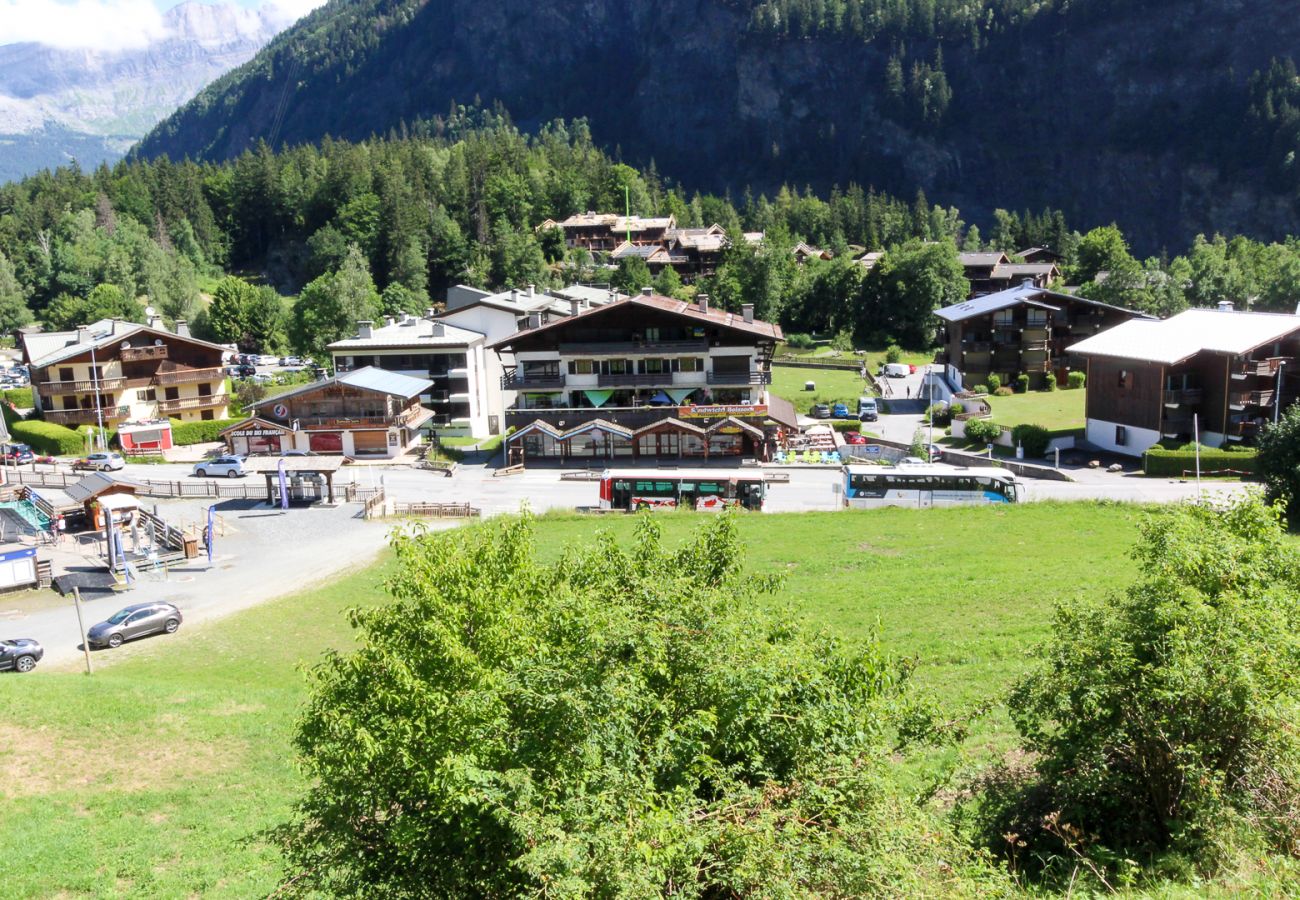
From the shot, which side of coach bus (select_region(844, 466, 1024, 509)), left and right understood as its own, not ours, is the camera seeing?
right

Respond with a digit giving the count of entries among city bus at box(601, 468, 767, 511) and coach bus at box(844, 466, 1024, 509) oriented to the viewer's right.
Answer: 2

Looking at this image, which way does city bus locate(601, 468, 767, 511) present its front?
to the viewer's right

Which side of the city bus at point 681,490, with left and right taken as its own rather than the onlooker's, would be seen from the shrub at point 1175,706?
right

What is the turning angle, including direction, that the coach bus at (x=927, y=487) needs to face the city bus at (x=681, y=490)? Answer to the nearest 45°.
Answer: approximately 180°

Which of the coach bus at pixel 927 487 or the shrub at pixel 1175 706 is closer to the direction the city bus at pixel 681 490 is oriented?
the coach bus

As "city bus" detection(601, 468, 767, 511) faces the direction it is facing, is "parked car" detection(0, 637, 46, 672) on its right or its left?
on its right

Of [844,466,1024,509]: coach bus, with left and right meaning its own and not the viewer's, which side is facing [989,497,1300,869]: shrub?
right

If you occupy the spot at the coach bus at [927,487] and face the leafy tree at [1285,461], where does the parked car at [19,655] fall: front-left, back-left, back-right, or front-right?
back-right
